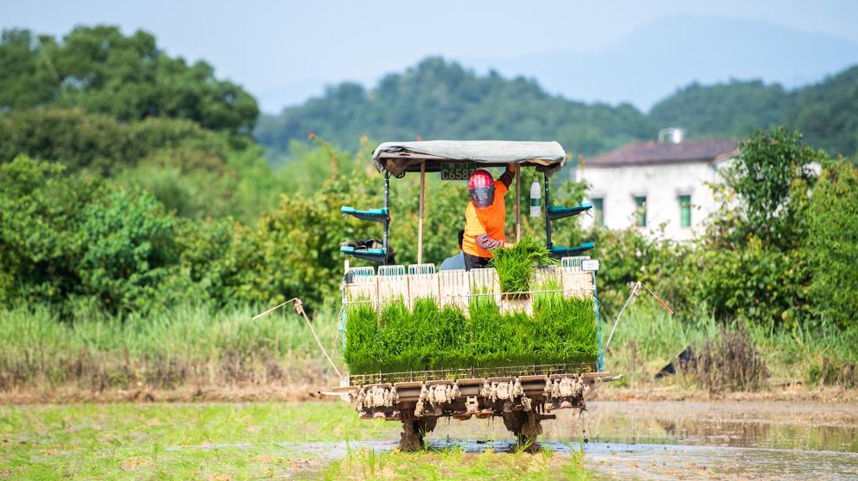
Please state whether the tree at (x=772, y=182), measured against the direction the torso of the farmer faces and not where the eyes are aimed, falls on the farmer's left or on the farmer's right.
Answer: on the farmer's left

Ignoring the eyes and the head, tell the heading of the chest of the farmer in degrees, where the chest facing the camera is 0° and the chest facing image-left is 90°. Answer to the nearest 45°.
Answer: approximately 315°
